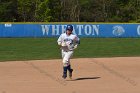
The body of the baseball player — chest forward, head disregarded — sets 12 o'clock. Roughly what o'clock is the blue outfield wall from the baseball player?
The blue outfield wall is roughly at 6 o'clock from the baseball player.

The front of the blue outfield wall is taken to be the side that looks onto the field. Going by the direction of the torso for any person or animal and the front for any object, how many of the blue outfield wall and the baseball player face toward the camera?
2

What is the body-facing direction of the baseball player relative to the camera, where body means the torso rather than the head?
toward the camera

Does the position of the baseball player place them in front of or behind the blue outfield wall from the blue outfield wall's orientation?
in front

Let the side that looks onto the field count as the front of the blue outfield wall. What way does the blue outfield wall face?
toward the camera

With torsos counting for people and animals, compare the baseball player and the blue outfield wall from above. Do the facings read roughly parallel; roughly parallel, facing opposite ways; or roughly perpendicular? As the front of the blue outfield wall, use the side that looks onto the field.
roughly parallel
